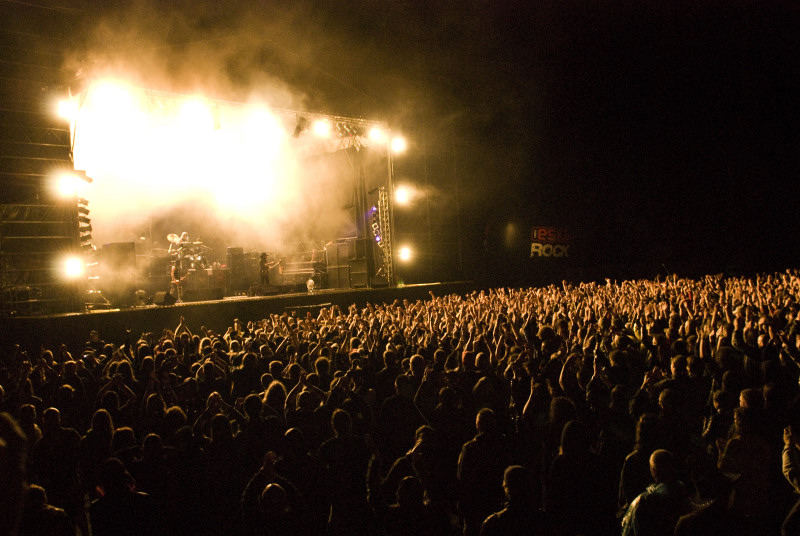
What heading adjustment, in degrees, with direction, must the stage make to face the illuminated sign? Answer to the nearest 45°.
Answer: approximately 90° to its left

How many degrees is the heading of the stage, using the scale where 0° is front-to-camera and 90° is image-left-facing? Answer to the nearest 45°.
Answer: approximately 315°
